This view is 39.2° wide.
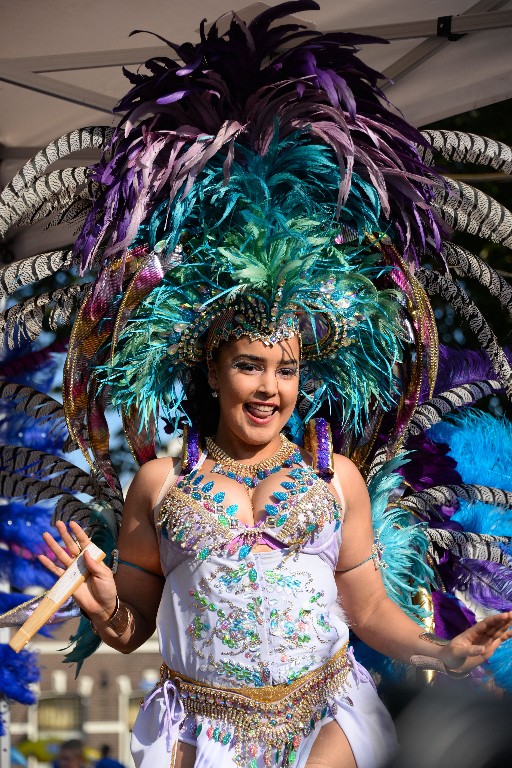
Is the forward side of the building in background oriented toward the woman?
yes

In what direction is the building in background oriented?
toward the camera

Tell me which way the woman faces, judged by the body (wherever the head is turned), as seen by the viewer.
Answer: toward the camera

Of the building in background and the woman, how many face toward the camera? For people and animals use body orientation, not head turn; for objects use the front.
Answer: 2

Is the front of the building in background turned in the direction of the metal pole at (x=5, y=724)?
yes

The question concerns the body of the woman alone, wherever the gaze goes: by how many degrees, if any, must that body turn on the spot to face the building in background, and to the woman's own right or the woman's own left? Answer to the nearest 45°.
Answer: approximately 180°

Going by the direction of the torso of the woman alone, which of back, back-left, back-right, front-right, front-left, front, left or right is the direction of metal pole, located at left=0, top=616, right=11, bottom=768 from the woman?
back-right

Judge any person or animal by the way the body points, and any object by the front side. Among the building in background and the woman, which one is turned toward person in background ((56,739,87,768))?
the building in background
